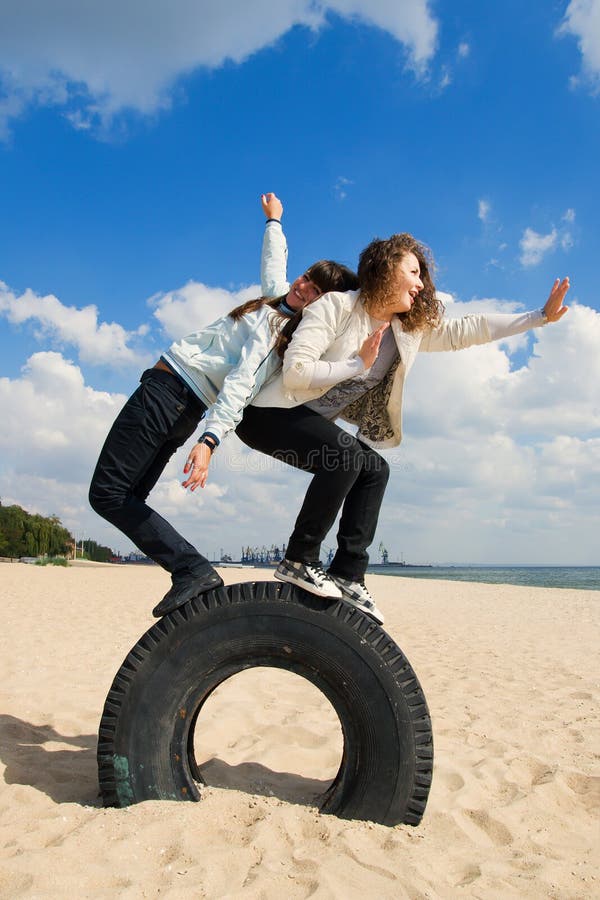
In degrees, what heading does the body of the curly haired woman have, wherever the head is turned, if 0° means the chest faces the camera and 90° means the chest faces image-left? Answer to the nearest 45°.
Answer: approximately 315°
